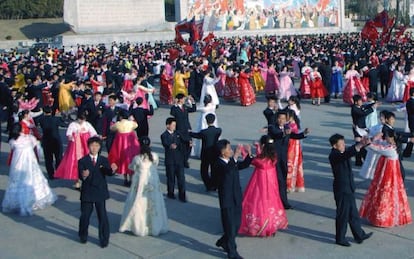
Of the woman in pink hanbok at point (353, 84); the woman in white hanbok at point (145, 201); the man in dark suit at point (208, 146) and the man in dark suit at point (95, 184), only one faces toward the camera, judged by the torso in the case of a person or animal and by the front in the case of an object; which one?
the man in dark suit at point (95, 184)

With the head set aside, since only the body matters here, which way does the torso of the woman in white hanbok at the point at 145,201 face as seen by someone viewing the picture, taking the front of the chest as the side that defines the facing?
away from the camera

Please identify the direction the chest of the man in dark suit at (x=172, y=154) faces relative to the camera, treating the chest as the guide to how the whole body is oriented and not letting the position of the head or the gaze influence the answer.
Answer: toward the camera

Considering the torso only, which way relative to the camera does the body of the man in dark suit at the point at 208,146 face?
away from the camera

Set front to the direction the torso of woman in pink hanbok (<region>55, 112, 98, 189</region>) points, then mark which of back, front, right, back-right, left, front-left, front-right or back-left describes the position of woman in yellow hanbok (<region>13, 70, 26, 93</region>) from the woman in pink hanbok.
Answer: back

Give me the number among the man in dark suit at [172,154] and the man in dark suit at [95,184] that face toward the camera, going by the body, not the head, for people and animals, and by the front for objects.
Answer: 2

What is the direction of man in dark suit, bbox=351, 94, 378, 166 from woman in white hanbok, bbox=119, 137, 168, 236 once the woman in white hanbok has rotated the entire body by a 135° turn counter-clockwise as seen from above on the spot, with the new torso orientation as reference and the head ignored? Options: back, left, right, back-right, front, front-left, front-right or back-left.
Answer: back

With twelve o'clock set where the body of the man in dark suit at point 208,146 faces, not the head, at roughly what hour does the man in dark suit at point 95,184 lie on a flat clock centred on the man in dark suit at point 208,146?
the man in dark suit at point 95,184 is roughly at 7 o'clock from the man in dark suit at point 208,146.

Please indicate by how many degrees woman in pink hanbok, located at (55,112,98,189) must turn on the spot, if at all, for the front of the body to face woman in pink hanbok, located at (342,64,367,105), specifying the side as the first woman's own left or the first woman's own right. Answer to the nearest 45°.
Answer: approximately 135° to the first woman's own left
